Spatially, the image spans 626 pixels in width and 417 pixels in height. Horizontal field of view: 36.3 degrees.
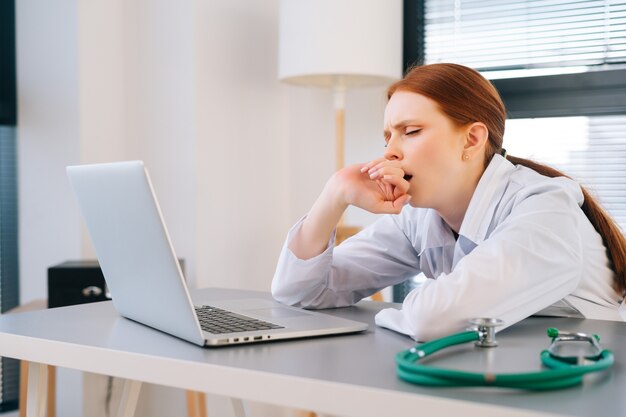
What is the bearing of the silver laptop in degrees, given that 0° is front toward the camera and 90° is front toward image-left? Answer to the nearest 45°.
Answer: approximately 225°
